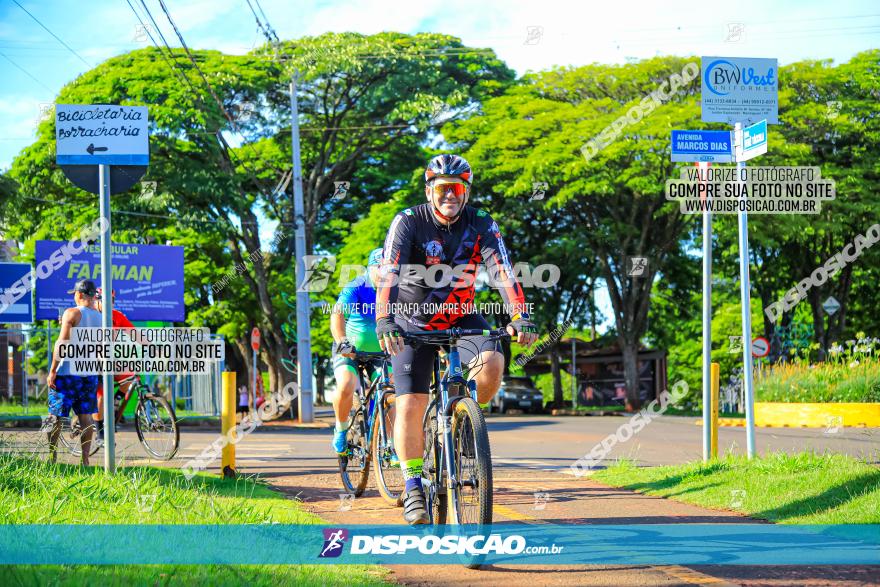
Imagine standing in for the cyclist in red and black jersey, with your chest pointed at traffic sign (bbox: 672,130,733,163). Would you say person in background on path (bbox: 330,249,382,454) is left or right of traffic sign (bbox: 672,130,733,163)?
left

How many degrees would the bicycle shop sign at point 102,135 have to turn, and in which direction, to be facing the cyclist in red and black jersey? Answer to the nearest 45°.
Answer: approximately 45° to its left

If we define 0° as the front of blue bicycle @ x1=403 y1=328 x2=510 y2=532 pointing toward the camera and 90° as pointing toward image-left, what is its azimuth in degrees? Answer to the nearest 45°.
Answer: approximately 0°

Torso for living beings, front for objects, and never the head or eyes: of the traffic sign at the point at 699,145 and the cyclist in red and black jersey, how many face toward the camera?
2

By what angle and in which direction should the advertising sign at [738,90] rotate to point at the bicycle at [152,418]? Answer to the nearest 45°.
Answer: approximately 90° to its right

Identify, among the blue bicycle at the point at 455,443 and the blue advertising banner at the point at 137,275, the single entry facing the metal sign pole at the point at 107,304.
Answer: the blue advertising banner
